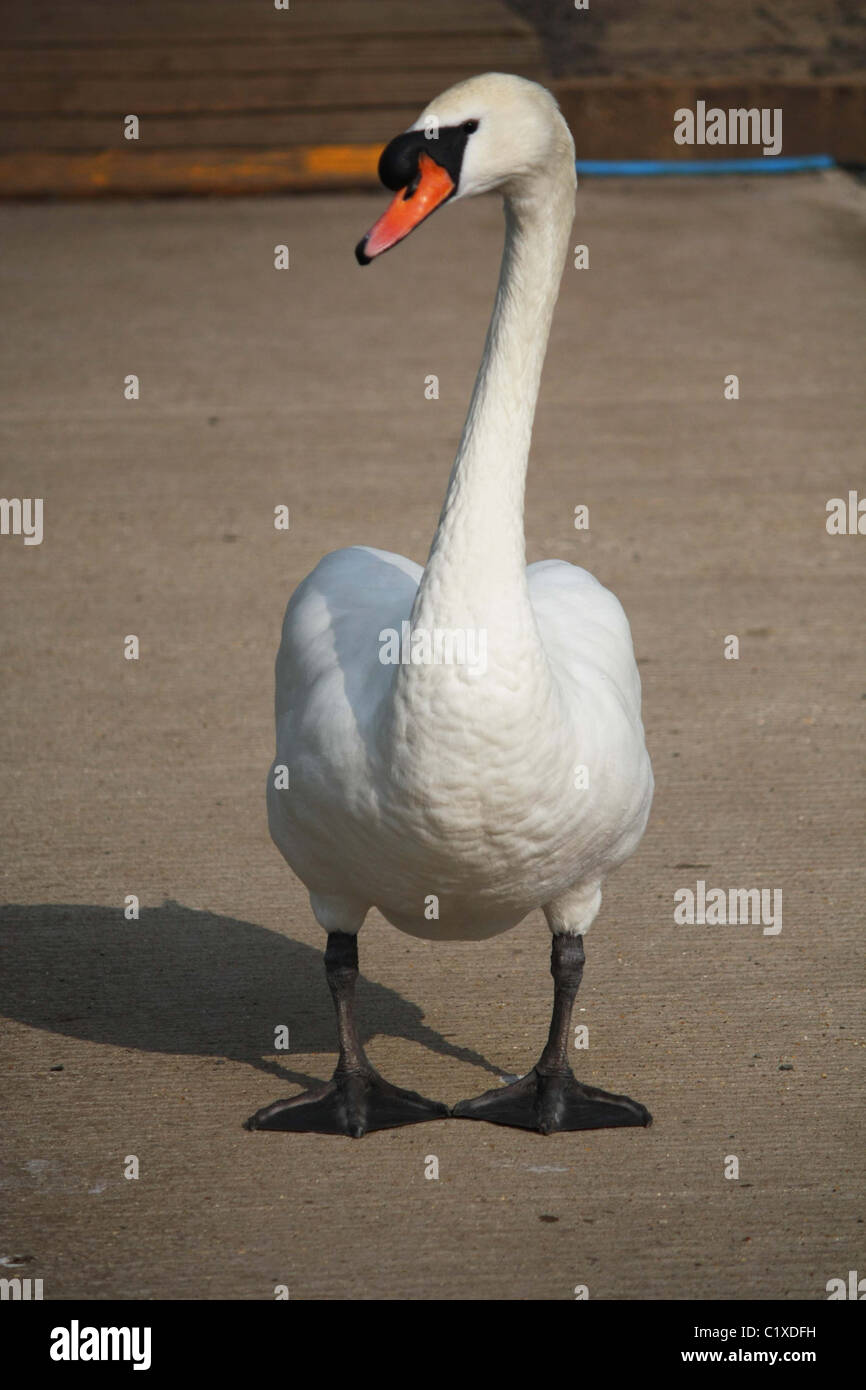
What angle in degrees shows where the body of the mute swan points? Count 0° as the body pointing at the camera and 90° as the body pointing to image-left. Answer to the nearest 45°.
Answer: approximately 0°

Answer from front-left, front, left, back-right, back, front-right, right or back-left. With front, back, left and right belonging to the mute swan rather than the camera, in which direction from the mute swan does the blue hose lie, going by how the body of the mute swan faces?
back

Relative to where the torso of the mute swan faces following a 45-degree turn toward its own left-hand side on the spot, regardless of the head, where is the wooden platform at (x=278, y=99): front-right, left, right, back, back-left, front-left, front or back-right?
back-left
